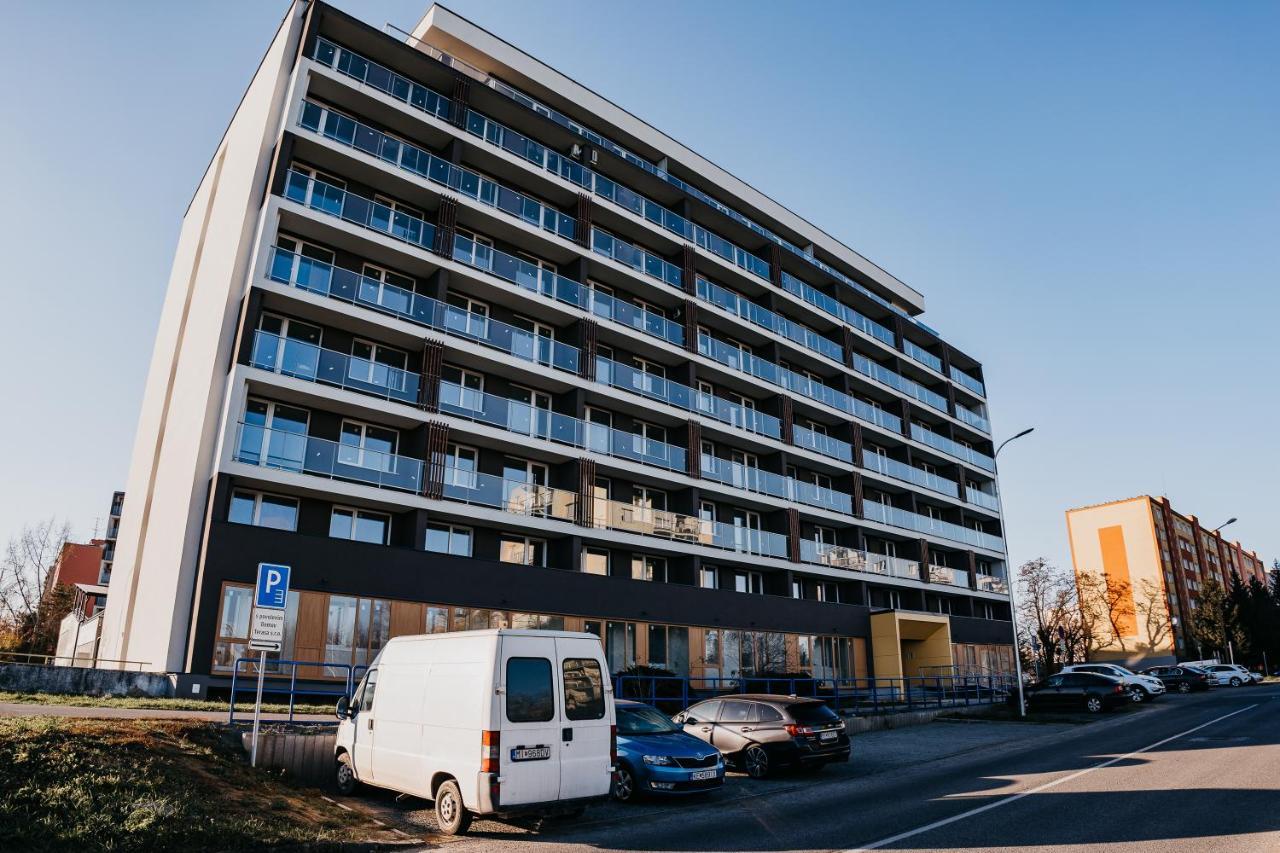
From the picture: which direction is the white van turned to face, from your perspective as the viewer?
facing away from the viewer and to the left of the viewer

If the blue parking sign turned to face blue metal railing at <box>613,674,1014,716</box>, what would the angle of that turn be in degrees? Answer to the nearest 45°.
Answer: approximately 135° to its left

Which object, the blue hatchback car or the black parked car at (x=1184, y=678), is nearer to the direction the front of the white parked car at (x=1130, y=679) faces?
the blue hatchback car

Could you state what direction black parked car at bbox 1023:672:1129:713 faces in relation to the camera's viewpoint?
facing away from the viewer and to the left of the viewer

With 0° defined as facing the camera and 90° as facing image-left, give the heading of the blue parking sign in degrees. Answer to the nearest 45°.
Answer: approximately 0°

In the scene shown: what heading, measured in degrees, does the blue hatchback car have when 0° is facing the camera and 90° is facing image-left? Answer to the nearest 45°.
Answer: approximately 315°

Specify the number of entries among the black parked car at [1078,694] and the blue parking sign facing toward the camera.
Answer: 1

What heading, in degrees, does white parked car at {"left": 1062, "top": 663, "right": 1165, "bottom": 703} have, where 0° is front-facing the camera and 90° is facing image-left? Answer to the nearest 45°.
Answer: approximately 315°

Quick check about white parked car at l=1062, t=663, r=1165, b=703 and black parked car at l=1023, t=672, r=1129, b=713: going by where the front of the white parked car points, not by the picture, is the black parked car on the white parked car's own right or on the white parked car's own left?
on the white parked car's own right
